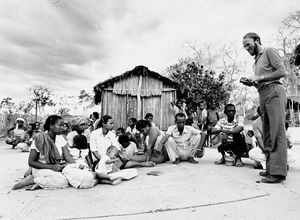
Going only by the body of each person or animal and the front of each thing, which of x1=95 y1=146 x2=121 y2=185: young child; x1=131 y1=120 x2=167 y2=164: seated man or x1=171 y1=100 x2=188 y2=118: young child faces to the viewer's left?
the seated man

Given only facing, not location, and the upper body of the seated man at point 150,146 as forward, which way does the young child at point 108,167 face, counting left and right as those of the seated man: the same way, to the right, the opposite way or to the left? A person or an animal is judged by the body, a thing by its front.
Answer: the opposite way

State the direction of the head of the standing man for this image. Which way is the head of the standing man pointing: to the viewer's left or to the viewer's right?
to the viewer's left

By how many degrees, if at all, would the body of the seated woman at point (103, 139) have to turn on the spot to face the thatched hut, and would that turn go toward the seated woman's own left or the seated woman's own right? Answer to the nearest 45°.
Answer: approximately 135° to the seated woman's own left

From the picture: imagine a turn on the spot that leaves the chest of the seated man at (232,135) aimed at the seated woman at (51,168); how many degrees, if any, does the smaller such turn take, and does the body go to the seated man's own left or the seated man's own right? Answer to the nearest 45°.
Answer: approximately 45° to the seated man's own right

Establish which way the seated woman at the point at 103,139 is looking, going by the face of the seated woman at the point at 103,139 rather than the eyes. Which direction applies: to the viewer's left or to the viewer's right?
to the viewer's right

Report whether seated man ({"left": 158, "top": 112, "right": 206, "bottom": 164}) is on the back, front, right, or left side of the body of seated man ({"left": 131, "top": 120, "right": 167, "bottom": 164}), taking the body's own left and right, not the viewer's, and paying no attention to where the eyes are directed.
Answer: back

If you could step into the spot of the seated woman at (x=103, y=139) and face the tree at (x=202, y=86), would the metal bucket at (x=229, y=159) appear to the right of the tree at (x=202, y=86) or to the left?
right

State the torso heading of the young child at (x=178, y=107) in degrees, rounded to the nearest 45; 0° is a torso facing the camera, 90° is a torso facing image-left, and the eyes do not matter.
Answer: approximately 0°

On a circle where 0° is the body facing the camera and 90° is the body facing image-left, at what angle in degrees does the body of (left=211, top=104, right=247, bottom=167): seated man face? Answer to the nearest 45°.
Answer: approximately 0°
